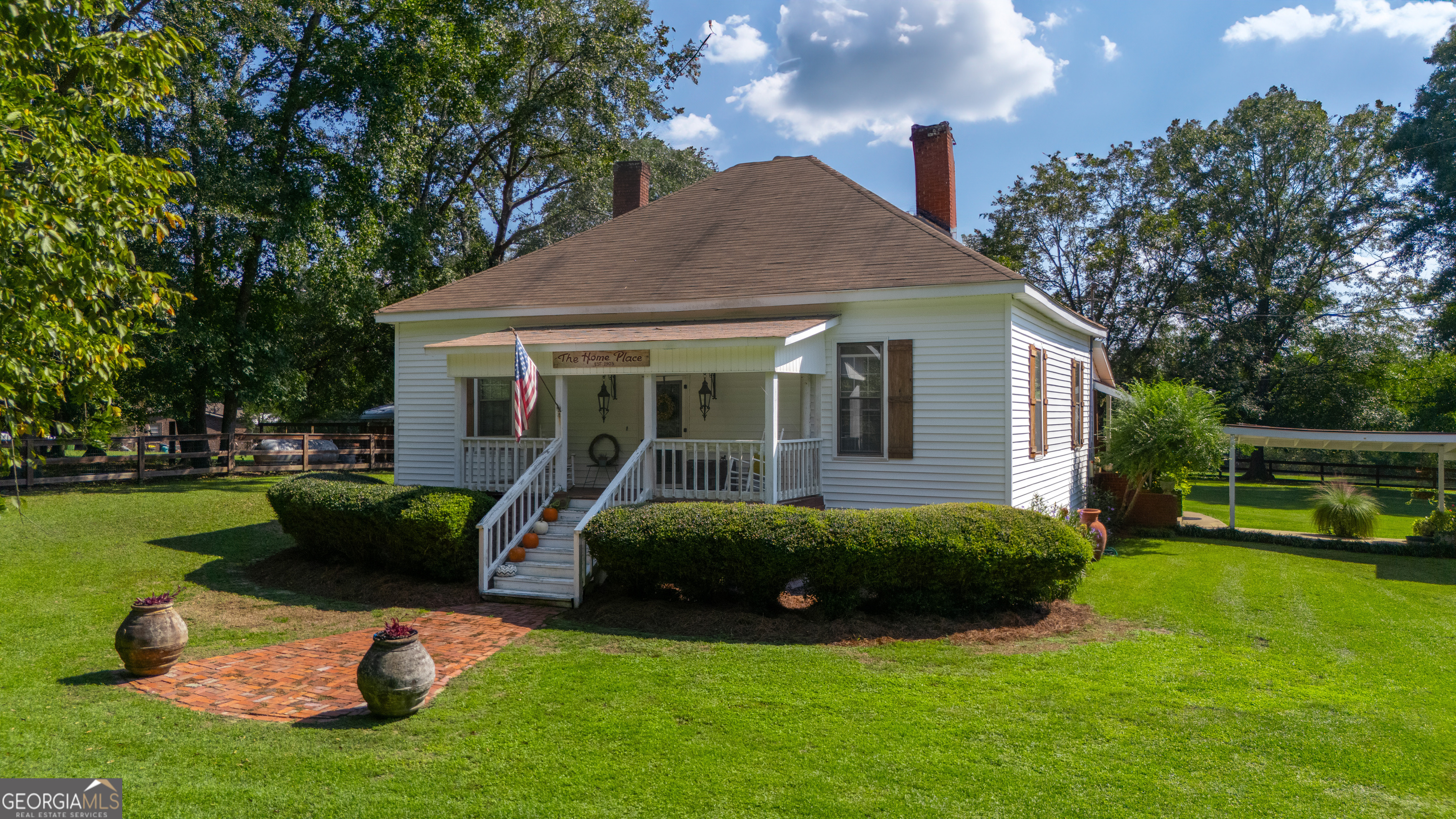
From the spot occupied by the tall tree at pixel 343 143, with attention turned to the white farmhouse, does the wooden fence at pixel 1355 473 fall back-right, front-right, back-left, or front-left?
front-left

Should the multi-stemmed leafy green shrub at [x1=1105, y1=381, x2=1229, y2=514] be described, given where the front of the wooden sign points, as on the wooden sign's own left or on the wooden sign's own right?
on the wooden sign's own left

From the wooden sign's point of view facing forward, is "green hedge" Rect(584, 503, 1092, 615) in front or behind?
in front

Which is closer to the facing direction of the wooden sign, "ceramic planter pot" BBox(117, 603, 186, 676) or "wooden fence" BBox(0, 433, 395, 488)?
the ceramic planter pot

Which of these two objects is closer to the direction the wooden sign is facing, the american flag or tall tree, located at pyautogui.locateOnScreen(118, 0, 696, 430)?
the american flag

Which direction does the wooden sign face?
toward the camera

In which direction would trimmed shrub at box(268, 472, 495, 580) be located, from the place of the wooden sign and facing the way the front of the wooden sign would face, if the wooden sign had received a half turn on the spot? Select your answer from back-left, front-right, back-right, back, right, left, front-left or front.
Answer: left

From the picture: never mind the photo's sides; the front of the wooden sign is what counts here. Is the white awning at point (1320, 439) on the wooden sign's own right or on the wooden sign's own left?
on the wooden sign's own left

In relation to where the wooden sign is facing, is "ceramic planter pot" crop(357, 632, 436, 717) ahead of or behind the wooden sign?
ahead

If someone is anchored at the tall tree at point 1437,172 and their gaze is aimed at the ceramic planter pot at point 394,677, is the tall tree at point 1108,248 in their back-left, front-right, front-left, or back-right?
front-right

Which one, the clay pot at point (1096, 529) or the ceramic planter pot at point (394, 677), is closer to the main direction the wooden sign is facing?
the ceramic planter pot

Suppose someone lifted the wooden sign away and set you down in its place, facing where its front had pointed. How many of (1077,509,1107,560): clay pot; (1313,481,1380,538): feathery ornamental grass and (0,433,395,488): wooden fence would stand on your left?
2

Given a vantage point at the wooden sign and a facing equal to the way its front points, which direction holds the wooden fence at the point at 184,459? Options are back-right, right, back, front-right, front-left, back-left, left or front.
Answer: back-right

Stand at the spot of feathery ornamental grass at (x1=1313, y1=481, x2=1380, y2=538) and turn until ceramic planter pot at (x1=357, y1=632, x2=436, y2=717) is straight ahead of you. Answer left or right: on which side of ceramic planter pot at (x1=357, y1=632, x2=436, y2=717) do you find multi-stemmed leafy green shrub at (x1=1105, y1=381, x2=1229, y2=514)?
right

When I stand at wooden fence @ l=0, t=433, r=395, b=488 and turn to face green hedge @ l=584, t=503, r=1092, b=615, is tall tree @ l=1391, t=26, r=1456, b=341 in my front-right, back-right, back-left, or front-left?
front-left

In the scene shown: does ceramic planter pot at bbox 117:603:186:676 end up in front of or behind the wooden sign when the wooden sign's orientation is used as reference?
in front

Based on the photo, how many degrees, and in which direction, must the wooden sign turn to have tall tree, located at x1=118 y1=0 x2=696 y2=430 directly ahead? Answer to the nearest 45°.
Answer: approximately 135° to its right
